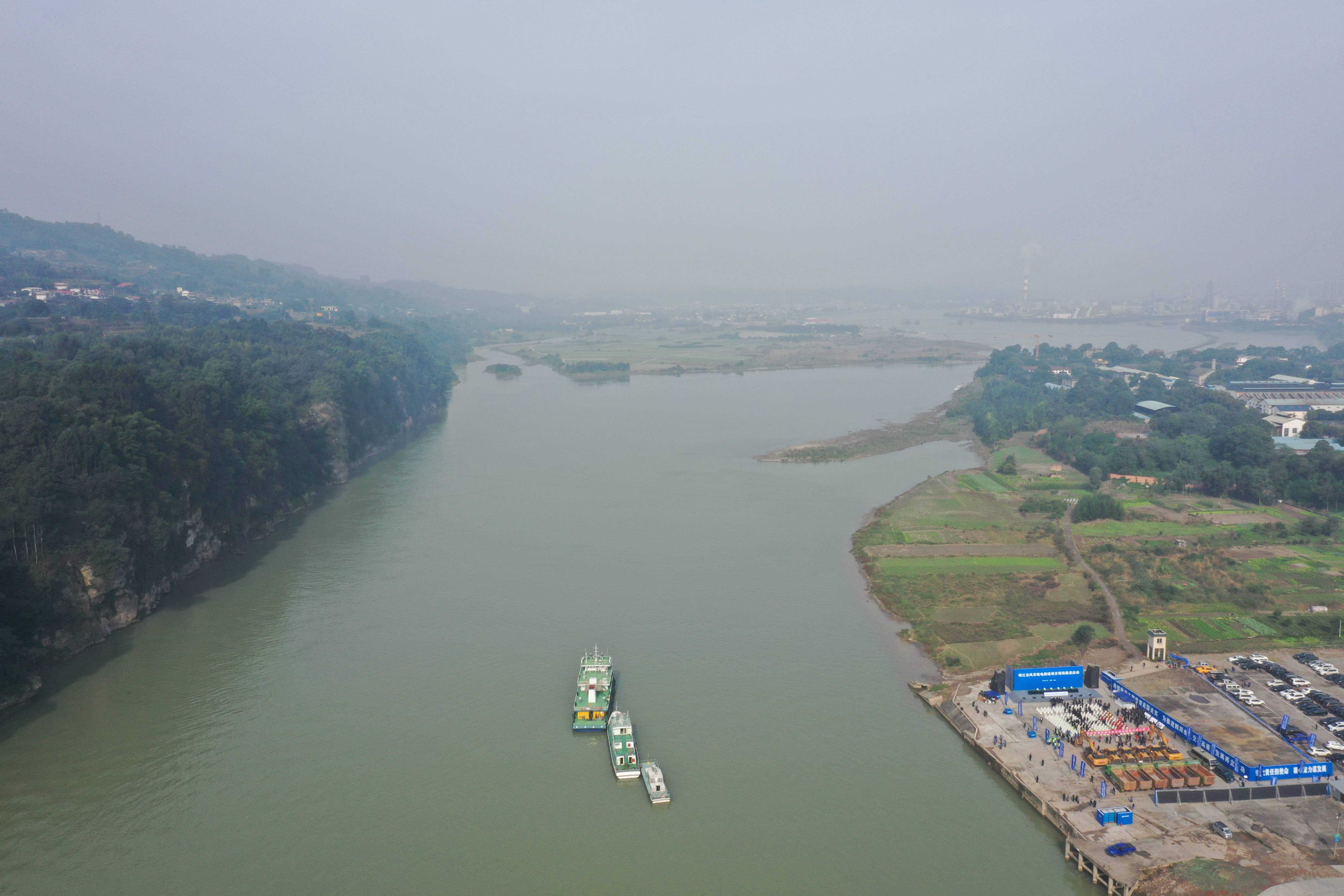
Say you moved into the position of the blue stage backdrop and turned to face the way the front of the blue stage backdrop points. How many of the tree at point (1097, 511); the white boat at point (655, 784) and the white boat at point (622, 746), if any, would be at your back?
1

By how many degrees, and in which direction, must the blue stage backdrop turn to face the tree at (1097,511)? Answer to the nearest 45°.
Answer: approximately 180°

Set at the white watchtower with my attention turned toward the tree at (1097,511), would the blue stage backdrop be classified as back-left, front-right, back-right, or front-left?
back-left

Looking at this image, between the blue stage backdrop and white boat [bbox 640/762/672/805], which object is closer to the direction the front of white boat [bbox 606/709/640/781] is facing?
the blue stage backdrop

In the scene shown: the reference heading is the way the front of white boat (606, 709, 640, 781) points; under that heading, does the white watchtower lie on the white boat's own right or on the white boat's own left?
on the white boat's own right

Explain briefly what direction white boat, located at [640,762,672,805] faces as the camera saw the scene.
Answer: facing away from the viewer

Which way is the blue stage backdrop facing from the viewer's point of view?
toward the camera

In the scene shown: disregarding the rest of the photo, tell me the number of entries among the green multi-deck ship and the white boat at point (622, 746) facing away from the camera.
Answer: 2

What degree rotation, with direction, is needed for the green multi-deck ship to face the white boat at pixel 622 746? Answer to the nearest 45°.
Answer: approximately 180°

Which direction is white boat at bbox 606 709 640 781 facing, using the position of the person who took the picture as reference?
facing away from the viewer

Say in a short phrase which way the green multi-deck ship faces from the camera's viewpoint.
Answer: facing away from the viewer

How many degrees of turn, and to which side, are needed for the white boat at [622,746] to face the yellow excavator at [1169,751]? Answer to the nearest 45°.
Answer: approximately 90° to its right

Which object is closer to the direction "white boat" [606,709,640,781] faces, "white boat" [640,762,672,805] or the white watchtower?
the white watchtower

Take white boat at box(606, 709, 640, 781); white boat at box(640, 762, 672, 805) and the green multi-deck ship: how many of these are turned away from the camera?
3

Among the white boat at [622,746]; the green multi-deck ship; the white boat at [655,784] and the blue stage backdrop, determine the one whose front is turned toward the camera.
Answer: the blue stage backdrop
